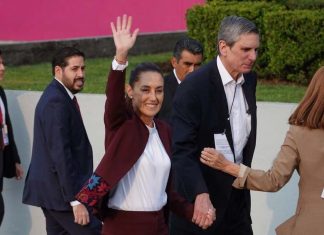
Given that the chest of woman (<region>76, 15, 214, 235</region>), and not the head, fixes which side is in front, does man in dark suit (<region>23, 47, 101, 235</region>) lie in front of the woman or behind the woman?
behind

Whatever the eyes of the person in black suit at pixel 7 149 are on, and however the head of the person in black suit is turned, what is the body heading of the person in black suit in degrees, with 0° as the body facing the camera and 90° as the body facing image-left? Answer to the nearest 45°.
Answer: approximately 0°

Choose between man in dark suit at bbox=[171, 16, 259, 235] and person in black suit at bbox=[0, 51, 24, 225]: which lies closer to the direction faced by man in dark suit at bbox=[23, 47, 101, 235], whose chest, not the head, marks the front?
the man in dark suit

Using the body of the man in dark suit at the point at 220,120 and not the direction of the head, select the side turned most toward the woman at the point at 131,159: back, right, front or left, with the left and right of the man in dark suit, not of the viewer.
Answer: right

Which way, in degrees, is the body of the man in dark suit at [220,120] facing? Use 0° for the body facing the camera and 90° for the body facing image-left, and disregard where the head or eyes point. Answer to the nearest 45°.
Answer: approximately 315°
